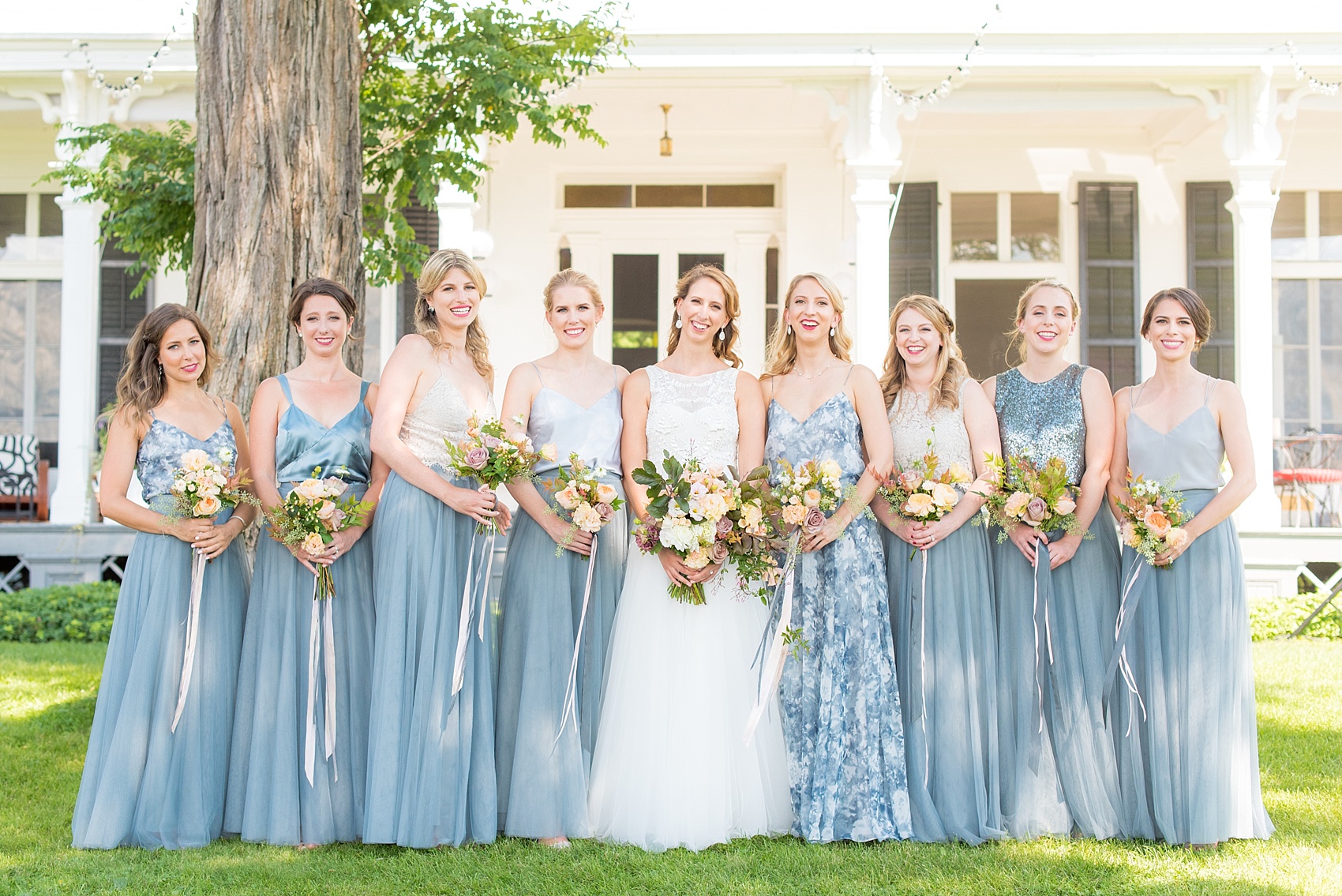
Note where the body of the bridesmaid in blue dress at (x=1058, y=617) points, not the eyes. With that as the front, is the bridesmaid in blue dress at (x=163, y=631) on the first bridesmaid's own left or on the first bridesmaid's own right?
on the first bridesmaid's own right

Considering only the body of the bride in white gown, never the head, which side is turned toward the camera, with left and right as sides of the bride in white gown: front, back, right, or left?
front

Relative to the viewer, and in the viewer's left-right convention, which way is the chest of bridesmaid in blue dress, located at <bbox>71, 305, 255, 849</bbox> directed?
facing the viewer and to the right of the viewer

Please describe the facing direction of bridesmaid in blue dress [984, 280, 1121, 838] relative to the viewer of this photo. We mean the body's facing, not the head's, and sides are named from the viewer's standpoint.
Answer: facing the viewer

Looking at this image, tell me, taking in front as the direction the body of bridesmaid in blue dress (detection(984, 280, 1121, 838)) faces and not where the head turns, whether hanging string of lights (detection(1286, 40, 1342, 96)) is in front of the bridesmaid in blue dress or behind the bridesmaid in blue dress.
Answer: behind

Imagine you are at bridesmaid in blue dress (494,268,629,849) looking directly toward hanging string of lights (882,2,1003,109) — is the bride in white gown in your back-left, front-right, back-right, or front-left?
front-right

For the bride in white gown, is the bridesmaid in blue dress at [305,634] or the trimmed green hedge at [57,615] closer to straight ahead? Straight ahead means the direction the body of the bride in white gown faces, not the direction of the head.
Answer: the bridesmaid in blue dress

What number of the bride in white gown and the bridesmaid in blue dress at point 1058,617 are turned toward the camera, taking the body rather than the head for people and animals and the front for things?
2

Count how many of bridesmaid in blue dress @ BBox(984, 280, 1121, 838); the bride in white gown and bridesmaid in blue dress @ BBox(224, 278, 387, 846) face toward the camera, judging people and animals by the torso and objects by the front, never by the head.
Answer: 3

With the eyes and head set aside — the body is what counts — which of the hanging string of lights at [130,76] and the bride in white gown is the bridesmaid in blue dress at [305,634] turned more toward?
the bride in white gown
